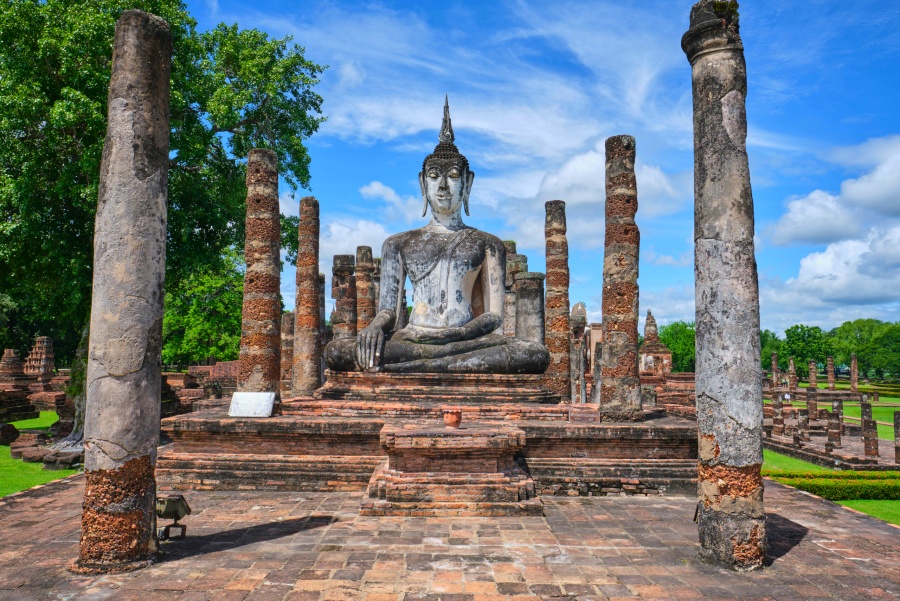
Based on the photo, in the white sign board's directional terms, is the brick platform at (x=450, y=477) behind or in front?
in front

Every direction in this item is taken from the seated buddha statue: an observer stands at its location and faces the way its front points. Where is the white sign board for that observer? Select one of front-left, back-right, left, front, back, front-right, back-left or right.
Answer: front-right

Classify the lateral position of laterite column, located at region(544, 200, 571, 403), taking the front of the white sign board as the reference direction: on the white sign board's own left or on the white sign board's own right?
on the white sign board's own left

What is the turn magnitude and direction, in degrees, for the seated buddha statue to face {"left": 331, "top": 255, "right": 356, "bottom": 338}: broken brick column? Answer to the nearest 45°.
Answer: approximately 180°

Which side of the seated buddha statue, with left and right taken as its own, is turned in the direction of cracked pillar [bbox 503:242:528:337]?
back

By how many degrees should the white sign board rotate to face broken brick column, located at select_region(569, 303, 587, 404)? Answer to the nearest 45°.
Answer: approximately 135° to its left

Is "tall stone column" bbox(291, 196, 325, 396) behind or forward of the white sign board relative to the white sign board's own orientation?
behind

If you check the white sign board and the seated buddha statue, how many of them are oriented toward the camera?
2

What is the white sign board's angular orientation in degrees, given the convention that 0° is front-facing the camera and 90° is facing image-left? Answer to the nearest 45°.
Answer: approximately 0°

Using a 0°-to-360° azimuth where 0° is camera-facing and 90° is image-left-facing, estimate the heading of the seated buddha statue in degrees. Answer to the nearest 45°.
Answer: approximately 0°

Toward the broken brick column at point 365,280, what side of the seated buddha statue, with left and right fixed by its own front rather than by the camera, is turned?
back
